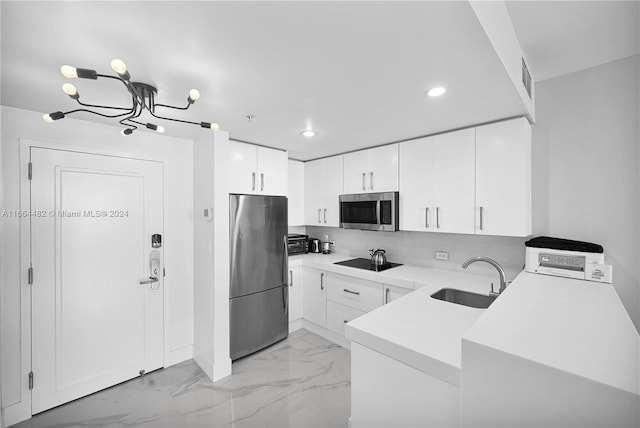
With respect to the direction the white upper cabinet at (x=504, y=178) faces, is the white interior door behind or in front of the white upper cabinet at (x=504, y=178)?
in front

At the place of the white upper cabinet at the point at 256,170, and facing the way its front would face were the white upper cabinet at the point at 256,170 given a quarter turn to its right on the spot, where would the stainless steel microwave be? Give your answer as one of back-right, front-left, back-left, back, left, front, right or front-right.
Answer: back-left

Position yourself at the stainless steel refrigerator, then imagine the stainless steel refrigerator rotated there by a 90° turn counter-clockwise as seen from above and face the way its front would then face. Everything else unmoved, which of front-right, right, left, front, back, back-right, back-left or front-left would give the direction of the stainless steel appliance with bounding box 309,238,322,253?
front

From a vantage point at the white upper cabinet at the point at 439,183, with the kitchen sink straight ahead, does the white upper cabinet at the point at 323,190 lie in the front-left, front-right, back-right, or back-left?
back-right

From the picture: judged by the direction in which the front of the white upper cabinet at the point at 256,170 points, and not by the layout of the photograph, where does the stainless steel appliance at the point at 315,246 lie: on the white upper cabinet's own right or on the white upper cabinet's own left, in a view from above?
on the white upper cabinet's own left

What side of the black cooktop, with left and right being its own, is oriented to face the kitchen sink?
left

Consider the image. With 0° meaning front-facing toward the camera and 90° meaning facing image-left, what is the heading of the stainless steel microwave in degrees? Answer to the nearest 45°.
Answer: approximately 45°

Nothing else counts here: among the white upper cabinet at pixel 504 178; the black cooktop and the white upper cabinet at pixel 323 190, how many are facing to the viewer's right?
0

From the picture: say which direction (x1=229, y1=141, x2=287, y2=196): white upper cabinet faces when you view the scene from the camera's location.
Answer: facing the viewer and to the right of the viewer

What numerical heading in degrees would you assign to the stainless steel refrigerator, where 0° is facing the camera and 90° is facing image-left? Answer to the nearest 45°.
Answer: approximately 315°

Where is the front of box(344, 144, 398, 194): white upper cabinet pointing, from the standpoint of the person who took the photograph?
facing the viewer and to the left of the viewer

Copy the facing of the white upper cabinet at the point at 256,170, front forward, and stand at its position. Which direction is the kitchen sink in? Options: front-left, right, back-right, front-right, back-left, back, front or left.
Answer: front

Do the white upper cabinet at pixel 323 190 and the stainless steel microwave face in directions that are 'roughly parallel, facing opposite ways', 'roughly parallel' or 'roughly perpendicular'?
roughly parallel

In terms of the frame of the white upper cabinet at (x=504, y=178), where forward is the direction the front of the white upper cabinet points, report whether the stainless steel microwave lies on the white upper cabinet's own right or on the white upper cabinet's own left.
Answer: on the white upper cabinet's own right

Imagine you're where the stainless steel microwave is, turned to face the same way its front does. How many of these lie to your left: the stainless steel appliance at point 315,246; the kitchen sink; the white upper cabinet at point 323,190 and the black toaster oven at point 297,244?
1

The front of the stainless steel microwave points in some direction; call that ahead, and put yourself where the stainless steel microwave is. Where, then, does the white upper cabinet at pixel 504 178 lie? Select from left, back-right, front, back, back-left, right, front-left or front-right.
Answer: left

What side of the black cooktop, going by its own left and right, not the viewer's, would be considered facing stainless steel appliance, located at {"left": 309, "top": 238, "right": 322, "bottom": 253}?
right
